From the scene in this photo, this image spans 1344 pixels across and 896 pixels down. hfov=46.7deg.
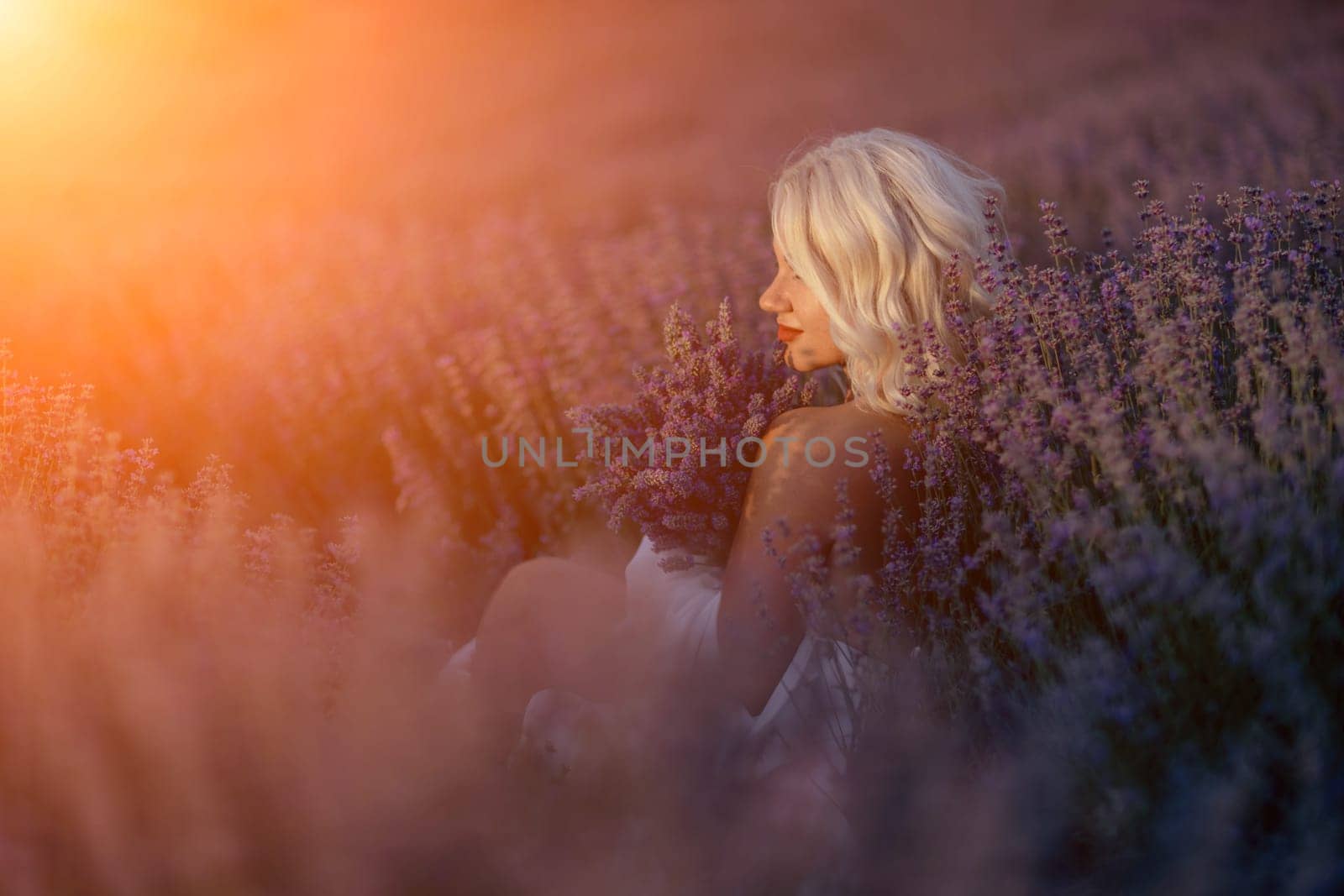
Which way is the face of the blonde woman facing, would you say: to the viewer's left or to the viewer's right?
to the viewer's left

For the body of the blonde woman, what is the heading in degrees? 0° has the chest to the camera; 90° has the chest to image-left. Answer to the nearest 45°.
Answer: approximately 90°
